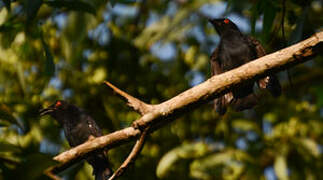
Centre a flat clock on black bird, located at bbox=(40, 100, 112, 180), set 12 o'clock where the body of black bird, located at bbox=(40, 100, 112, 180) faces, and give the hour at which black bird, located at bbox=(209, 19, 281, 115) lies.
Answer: black bird, located at bbox=(209, 19, 281, 115) is roughly at 7 o'clock from black bird, located at bbox=(40, 100, 112, 180).

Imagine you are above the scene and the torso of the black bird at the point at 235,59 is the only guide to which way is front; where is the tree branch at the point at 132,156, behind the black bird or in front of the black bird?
in front

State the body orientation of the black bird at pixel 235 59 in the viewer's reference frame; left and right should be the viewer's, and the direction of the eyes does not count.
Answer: facing the viewer and to the left of the viewer

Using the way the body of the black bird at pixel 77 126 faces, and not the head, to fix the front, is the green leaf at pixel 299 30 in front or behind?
behind

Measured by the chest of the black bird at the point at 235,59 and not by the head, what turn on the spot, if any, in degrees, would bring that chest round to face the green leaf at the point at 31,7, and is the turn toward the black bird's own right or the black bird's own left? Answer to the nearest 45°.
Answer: approximately 90° to the black bird's own right

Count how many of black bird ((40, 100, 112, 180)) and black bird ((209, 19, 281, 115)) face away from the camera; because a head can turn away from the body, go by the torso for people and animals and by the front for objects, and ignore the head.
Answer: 0

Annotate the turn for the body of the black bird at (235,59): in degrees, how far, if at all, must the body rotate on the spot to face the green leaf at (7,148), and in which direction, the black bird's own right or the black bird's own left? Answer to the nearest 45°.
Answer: approximately 90° to the black bird's own right

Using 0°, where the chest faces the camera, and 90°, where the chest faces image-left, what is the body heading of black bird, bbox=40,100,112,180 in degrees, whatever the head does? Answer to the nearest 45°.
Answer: approximately 90°

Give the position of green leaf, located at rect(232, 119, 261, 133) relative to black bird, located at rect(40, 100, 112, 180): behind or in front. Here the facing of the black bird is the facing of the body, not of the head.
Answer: behind
